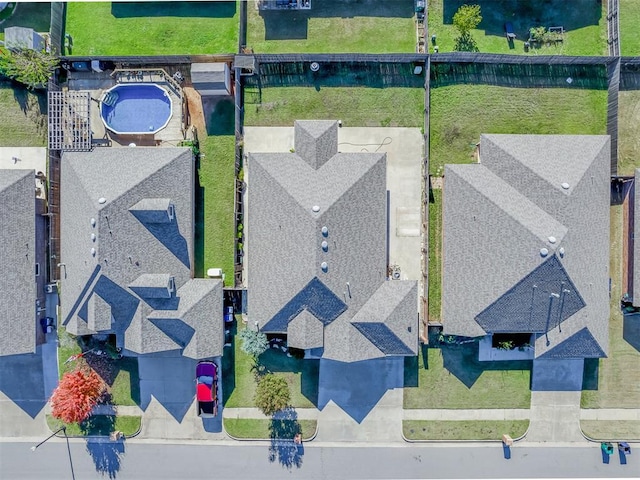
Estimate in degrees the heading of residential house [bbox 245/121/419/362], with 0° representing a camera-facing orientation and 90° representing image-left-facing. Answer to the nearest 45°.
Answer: approximately 0°

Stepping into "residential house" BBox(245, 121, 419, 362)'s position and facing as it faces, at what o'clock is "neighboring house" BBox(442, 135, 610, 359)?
The neighboring house is roughly at 9 o'clock from the residential house.

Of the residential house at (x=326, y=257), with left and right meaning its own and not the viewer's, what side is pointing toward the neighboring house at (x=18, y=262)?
right

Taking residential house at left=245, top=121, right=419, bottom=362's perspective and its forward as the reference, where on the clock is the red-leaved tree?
The red-leaved tree is roughly at 3 o'clock from the residential house.

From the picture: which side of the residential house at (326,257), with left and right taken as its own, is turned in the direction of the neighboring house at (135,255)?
right
